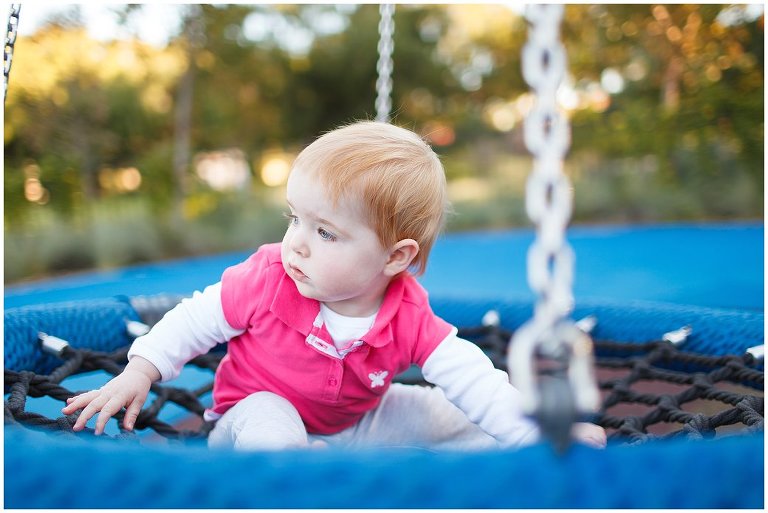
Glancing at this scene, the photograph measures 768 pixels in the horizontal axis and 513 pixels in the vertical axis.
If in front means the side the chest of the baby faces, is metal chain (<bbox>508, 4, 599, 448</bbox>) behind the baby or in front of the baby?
in front

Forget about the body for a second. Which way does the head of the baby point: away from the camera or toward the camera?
toward the camera

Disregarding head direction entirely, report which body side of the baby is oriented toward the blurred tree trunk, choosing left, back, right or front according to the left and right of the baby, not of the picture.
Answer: back

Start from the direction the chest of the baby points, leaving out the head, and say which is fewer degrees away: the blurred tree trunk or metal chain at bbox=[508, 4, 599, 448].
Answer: the metal chain

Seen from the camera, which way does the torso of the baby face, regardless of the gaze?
toward the camera
